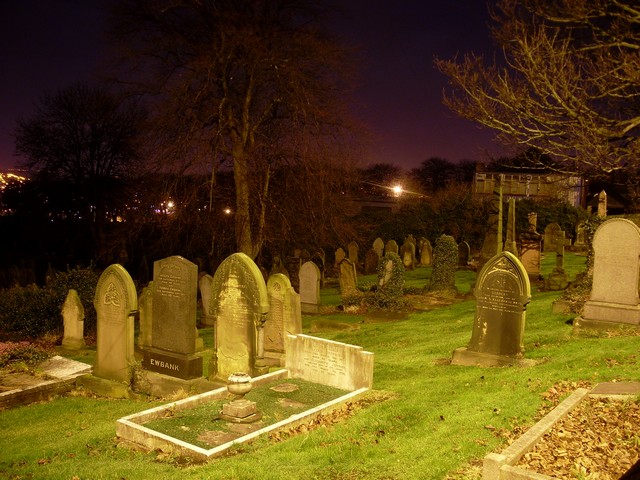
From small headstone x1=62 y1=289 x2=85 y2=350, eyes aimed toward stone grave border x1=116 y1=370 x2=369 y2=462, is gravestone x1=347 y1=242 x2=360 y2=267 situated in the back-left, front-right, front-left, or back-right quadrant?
back-left

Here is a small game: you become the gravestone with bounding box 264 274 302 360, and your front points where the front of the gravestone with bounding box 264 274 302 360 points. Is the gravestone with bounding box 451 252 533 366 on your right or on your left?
on your left

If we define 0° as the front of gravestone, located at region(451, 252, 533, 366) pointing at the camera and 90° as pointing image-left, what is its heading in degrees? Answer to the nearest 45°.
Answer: approximately 45°

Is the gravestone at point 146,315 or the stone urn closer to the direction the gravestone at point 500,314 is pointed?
the stone urn

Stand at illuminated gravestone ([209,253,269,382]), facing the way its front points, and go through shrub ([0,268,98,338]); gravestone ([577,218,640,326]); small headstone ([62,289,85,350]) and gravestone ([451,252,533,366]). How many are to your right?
2

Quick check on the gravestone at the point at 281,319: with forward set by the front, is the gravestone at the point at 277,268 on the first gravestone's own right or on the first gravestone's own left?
on the first gravestone's own right

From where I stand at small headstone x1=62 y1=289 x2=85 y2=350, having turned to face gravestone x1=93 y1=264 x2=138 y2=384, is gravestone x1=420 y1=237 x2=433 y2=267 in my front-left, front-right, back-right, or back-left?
back-left

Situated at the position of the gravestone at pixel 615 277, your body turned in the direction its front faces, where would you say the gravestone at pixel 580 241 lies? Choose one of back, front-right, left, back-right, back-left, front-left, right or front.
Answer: back

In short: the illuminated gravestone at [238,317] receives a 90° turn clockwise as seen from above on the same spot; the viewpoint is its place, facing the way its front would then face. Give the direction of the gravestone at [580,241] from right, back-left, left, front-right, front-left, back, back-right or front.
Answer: right

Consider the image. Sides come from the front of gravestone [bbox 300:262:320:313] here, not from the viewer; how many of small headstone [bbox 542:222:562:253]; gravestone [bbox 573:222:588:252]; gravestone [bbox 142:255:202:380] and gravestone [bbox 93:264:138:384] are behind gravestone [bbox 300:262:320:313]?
2

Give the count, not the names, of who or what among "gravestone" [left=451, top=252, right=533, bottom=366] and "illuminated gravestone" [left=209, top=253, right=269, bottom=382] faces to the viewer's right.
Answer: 0

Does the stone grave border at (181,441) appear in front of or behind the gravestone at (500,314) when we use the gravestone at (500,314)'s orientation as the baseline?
in front
